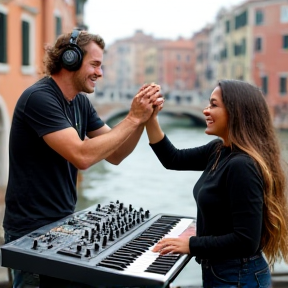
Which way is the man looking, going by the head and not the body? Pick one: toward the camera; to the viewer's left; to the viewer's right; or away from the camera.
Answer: to the viewer's right

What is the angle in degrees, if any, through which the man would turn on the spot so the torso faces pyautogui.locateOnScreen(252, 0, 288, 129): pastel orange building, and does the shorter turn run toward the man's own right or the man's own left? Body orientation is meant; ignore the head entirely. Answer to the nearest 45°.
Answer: approximately 90° to the man's own left

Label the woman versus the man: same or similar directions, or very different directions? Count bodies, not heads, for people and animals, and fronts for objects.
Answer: very different directions

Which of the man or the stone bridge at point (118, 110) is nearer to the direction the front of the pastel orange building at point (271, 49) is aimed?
the stone bridge

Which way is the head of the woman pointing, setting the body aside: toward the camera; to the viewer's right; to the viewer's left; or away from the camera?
to the viewer's left

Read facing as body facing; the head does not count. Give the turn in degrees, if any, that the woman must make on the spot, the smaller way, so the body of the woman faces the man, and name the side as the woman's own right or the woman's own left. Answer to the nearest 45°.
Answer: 0° — they already face them

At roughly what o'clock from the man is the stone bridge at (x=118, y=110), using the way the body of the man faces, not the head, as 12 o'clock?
The stone bridge is roughly at 9 o'clock from the man.

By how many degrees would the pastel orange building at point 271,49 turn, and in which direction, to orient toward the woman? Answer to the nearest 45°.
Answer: approximately 45° to its left

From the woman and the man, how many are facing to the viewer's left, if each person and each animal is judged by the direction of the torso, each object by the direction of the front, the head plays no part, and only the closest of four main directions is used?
1

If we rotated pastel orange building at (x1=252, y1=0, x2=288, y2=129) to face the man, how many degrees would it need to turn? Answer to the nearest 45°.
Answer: approximately 45° to its left

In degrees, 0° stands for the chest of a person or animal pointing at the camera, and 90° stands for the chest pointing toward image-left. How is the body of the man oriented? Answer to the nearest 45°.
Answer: approximately 270°

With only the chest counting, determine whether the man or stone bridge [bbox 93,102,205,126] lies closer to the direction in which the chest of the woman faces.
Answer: the man

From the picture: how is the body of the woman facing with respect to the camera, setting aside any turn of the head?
to the viewer's left
